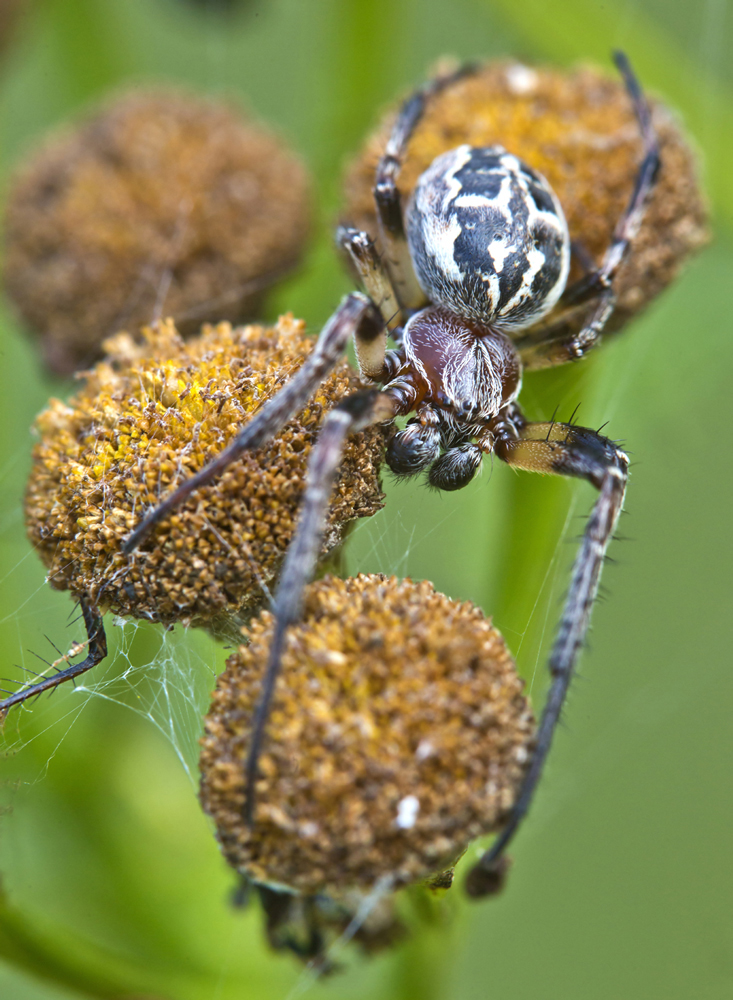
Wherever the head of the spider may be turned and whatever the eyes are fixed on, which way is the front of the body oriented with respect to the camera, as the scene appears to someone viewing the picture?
toward the camera
